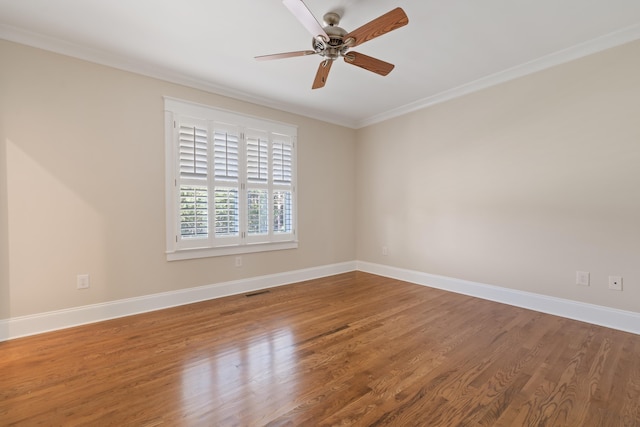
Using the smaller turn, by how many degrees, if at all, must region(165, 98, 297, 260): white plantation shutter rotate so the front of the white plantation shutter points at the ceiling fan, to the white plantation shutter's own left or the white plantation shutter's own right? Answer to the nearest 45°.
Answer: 0° — it already faces it

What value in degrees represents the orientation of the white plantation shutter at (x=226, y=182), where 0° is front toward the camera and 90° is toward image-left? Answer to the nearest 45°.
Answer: approximately 315°
